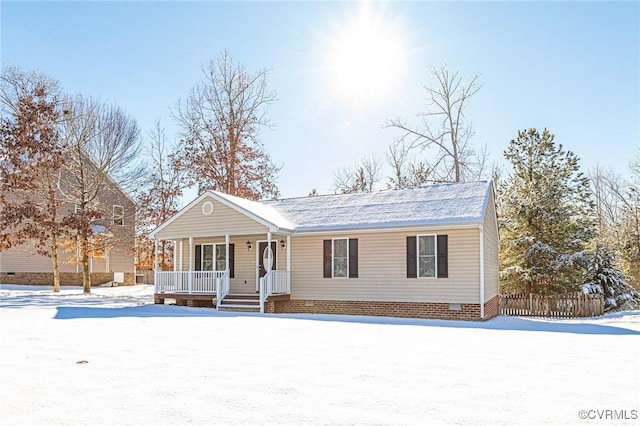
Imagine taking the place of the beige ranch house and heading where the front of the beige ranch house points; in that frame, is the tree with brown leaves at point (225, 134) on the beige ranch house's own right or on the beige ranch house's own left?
on the beige ranch house's own right

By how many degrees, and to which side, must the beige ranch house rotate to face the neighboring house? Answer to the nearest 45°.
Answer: approximately 90° to its right

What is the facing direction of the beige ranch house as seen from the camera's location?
facing the viewer and to the left of the viewer

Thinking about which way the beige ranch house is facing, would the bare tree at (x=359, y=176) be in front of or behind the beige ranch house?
behind

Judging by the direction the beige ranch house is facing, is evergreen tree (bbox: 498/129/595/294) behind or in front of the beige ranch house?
behind

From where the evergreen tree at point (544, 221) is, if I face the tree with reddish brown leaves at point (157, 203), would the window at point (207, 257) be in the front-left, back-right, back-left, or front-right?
front-left

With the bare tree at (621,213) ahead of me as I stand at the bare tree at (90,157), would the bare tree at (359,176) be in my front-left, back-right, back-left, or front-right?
front-left

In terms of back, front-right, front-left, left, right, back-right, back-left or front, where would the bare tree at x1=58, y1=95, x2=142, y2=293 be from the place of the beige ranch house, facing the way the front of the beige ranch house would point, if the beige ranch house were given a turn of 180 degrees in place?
left
